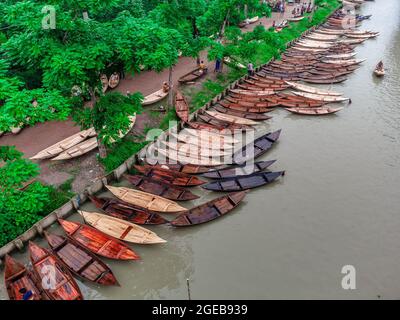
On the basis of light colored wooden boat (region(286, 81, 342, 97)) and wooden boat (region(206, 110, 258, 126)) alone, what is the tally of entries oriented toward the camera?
0
